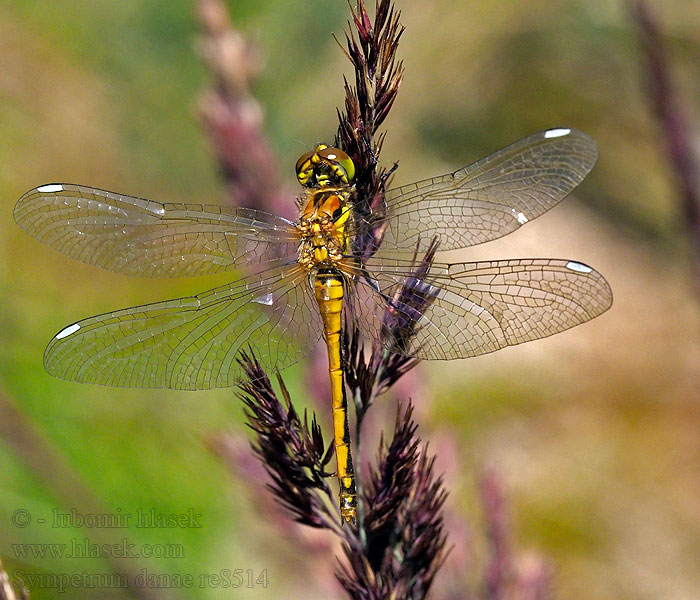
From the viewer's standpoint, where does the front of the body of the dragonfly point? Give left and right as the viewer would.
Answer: facing away from the viewer
